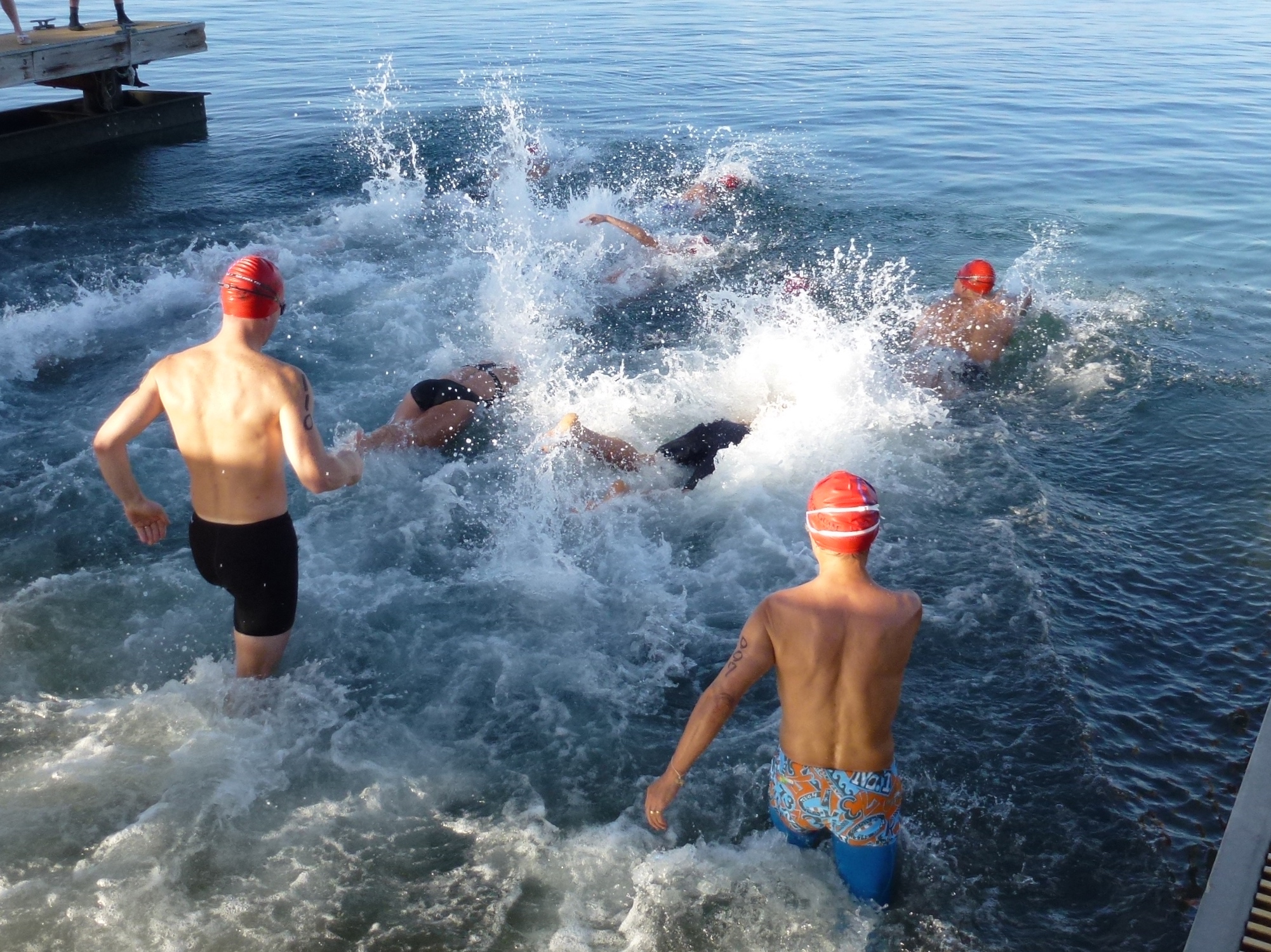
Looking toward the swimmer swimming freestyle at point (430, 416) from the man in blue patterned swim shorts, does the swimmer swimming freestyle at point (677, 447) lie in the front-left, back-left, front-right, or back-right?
front-right

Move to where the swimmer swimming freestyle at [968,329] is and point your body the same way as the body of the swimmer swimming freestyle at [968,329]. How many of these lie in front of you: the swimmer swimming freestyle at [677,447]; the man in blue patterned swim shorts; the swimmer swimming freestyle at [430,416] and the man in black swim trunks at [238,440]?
0

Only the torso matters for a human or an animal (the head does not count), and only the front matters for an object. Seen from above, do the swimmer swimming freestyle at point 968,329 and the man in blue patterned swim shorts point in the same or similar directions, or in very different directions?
same or similar directions

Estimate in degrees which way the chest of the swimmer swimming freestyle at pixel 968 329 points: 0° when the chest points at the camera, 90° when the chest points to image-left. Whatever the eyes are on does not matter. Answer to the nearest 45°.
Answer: approximately 180°

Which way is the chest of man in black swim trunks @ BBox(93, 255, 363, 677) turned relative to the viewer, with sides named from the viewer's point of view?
facing away from the viewer and to the right of the viewer

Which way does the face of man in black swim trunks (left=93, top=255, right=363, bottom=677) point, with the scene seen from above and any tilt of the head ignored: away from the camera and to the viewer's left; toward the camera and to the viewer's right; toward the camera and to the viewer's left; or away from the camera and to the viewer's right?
away from the camera and to the viewer's right

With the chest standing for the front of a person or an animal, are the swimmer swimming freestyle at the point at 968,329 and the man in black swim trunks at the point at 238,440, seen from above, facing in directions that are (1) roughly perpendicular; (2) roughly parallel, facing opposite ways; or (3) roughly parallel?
roughly parallel

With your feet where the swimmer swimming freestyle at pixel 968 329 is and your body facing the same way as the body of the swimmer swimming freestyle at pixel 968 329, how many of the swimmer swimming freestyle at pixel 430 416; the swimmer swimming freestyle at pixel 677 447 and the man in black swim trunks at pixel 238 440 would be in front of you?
0

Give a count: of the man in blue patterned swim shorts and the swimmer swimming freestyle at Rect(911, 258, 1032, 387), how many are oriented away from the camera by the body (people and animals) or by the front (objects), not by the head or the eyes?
2

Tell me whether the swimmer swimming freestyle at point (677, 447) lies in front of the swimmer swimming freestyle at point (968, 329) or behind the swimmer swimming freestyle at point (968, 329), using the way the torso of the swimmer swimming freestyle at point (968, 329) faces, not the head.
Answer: behind

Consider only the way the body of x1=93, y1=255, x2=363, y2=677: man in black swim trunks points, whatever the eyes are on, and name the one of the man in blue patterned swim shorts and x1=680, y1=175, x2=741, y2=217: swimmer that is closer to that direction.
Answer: the swimmer

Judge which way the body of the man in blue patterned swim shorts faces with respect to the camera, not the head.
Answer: away from the camera

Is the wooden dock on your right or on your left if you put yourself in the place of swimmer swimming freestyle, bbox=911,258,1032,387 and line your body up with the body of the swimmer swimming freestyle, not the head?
on your left

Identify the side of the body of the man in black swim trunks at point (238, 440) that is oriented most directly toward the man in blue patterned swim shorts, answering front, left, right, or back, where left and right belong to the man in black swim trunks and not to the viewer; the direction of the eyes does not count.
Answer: right

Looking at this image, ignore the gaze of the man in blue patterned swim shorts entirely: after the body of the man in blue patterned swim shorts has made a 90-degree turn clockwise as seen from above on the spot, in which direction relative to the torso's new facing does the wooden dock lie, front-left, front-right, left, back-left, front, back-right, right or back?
back-left

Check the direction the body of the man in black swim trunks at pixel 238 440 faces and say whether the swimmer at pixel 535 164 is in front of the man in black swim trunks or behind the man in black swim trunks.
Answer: in front

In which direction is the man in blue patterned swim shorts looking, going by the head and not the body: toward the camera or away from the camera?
away from the camera

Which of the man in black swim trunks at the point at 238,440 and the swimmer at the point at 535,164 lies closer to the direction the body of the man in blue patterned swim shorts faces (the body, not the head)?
the swimmer
